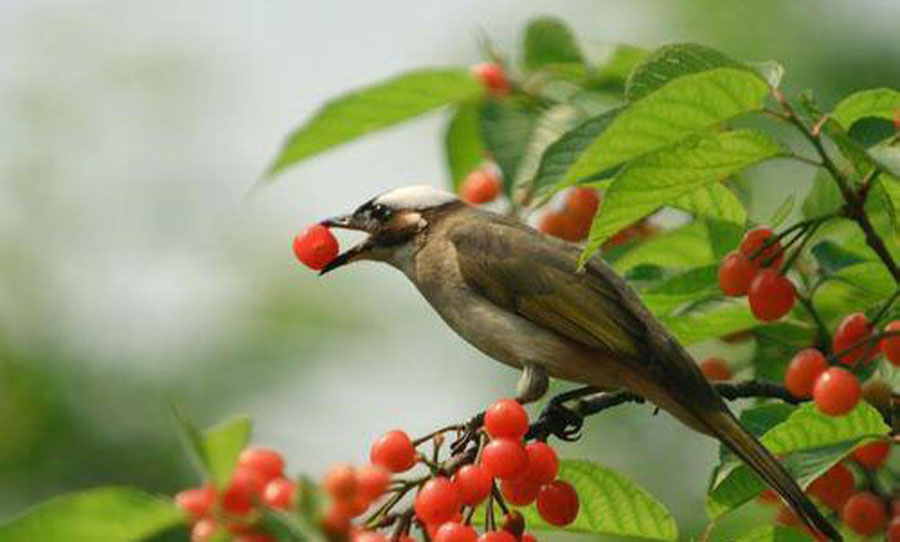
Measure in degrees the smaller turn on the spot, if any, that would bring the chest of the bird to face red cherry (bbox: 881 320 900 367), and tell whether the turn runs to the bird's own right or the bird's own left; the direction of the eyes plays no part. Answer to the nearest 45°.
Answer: approximately 135° to the bird's own left

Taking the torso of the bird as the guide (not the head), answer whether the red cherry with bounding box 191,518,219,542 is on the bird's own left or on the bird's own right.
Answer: on the bird's own left

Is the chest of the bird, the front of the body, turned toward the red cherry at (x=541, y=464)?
no

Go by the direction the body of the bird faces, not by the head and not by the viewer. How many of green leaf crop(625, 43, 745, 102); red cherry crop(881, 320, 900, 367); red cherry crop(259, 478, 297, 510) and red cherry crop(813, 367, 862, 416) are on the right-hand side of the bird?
0

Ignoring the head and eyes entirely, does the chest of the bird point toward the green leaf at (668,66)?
no

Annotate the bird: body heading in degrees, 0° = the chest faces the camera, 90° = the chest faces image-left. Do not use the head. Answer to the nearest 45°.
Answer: approximately 90°

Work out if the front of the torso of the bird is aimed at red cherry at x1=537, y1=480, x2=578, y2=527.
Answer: no
